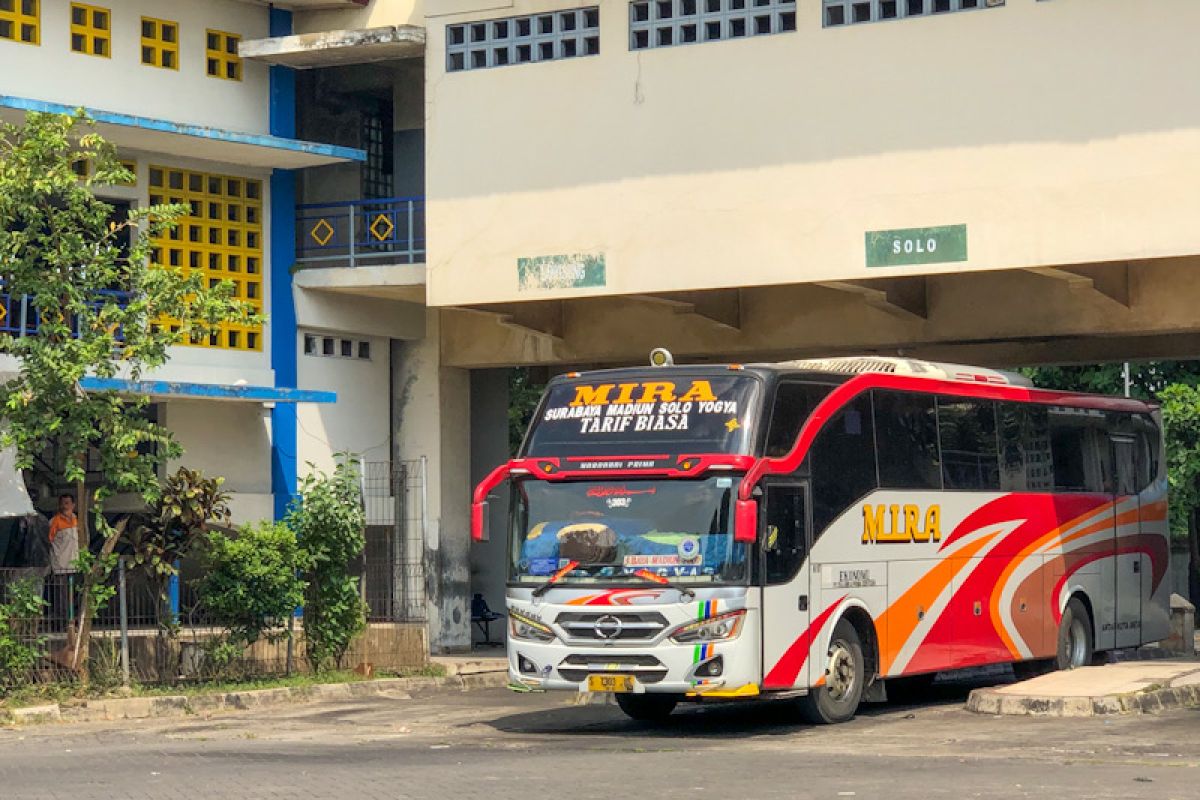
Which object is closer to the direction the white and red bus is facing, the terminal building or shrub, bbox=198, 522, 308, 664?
the shrub

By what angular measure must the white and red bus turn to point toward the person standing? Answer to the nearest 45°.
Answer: approximately 90° to its right

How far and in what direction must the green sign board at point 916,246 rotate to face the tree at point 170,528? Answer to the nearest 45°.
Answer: approximately 90° to its right

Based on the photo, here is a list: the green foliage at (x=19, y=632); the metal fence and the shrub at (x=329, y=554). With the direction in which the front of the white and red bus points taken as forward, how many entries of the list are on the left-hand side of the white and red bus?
0

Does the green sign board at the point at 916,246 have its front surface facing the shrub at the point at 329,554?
no

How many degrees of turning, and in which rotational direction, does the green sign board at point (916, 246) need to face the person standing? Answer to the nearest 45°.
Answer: approximately 90° to its right

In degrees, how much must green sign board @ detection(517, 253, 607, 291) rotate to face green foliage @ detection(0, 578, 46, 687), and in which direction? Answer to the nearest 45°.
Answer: approximately 45° to its right

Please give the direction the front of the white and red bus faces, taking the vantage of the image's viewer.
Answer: facing the viewer and to the left of the viewer

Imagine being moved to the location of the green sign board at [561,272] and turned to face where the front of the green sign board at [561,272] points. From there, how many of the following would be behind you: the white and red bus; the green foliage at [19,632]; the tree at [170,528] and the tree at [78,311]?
0

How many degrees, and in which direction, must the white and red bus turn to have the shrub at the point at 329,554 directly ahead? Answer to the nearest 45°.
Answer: approximately 90° to its right

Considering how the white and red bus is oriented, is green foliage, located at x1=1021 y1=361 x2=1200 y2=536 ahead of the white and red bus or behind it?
behind

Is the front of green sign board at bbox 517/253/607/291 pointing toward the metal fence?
no

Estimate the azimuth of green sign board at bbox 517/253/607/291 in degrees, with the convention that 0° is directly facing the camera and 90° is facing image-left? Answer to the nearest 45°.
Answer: approximately 0°

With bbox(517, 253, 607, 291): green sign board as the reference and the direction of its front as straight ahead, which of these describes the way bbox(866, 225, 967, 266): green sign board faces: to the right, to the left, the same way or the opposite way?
the same way

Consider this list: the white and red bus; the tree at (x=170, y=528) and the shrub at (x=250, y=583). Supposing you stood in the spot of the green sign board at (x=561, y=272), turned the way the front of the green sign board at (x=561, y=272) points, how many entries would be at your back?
0

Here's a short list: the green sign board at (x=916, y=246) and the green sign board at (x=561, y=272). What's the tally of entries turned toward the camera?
2
